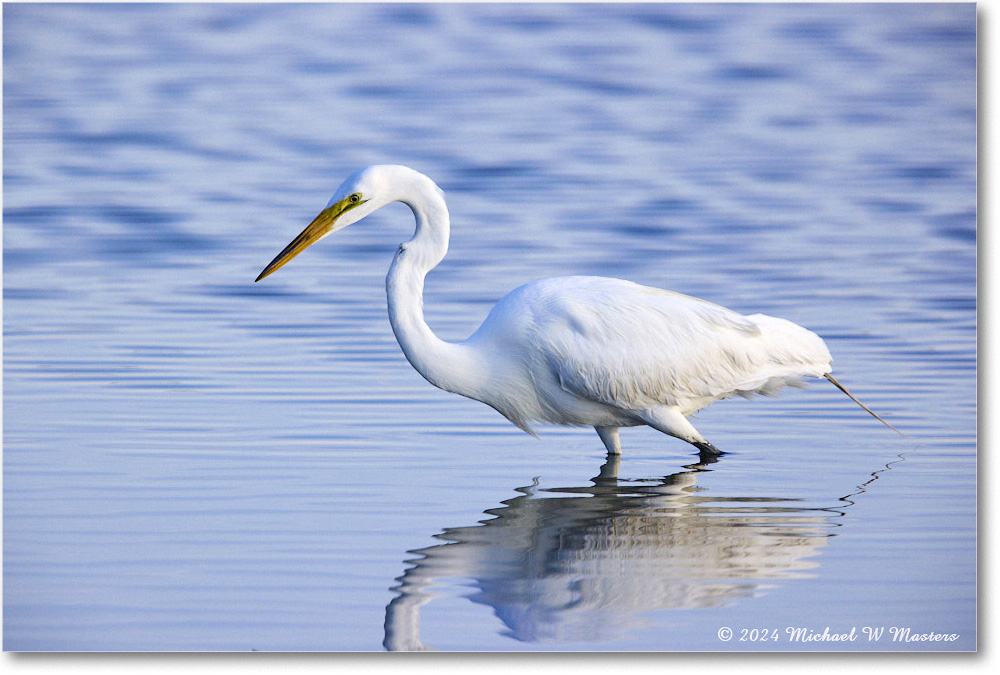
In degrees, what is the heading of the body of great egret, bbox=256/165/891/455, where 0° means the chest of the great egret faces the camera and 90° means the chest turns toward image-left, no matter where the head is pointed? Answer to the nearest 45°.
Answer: approximately 90°
